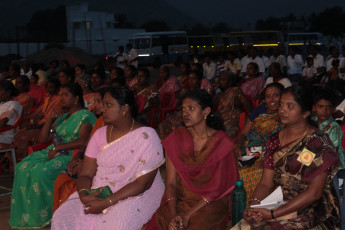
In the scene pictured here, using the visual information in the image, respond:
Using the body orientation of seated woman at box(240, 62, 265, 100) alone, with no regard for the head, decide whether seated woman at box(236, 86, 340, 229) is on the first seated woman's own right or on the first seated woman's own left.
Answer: on the first seated woman's own left

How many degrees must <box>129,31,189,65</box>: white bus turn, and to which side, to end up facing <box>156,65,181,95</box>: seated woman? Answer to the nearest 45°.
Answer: approximately 45° to its left

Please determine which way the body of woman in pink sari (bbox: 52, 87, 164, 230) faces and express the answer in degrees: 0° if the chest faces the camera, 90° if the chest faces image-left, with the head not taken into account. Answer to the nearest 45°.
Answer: approximately 45°

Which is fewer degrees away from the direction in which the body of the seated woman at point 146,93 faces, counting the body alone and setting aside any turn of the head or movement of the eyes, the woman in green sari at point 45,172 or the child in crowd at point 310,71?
the woman in green sari

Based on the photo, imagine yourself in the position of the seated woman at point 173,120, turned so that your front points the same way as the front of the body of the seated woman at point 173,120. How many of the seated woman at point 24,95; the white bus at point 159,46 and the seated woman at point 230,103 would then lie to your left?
1

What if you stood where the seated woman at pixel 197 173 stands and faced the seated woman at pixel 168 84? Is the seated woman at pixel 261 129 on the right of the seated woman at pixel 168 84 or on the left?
right
